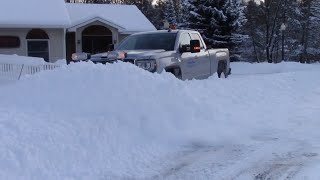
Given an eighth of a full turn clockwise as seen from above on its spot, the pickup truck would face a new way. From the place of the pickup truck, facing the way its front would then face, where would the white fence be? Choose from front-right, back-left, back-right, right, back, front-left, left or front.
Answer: front-right

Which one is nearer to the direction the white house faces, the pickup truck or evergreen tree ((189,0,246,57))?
the pickup truck

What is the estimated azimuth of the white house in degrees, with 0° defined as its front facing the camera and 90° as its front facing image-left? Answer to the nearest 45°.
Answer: approximately 0°

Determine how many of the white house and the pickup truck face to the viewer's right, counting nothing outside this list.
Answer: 0

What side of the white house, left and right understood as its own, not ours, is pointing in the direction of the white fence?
front

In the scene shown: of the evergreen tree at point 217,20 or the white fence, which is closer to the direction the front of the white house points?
the white fence

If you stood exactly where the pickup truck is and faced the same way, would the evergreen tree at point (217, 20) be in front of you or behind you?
behind

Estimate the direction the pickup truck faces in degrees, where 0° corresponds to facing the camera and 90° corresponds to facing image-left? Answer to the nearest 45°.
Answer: approximately 45°

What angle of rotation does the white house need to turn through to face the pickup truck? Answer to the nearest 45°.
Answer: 0° — it already faces it
